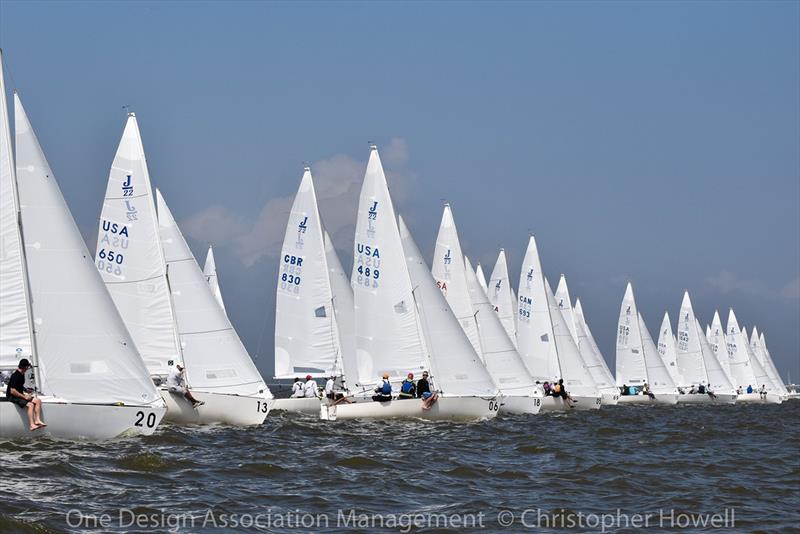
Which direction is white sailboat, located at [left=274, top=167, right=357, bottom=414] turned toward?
to the viewer's right

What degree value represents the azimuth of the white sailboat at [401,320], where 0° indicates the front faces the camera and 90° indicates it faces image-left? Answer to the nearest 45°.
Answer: approximately 270°

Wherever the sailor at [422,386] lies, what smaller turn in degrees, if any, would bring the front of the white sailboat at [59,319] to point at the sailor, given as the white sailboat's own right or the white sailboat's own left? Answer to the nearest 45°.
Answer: approximately 45° to the white sailboat's own left

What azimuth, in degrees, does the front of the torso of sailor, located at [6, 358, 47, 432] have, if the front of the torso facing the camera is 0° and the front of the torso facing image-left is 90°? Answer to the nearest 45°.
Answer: approximately 315°

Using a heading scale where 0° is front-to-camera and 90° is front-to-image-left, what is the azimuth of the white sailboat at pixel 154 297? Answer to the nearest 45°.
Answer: approximately 315°

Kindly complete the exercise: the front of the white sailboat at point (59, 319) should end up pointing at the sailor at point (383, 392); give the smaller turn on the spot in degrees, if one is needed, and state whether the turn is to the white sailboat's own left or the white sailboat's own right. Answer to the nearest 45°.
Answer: approximately 45° to the white sailboat's own left

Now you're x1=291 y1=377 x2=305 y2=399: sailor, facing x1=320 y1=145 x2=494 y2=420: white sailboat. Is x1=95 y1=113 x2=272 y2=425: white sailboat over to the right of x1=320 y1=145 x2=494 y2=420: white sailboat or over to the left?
right

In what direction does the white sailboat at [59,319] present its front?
to the viewer's right

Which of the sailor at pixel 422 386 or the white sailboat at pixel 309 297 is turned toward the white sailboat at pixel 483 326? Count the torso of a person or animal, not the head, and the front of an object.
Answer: the white sailboat at pixel 309 297

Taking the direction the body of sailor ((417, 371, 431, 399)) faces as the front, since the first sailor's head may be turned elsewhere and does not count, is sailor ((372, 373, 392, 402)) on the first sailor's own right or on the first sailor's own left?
on the first sailor's own right
